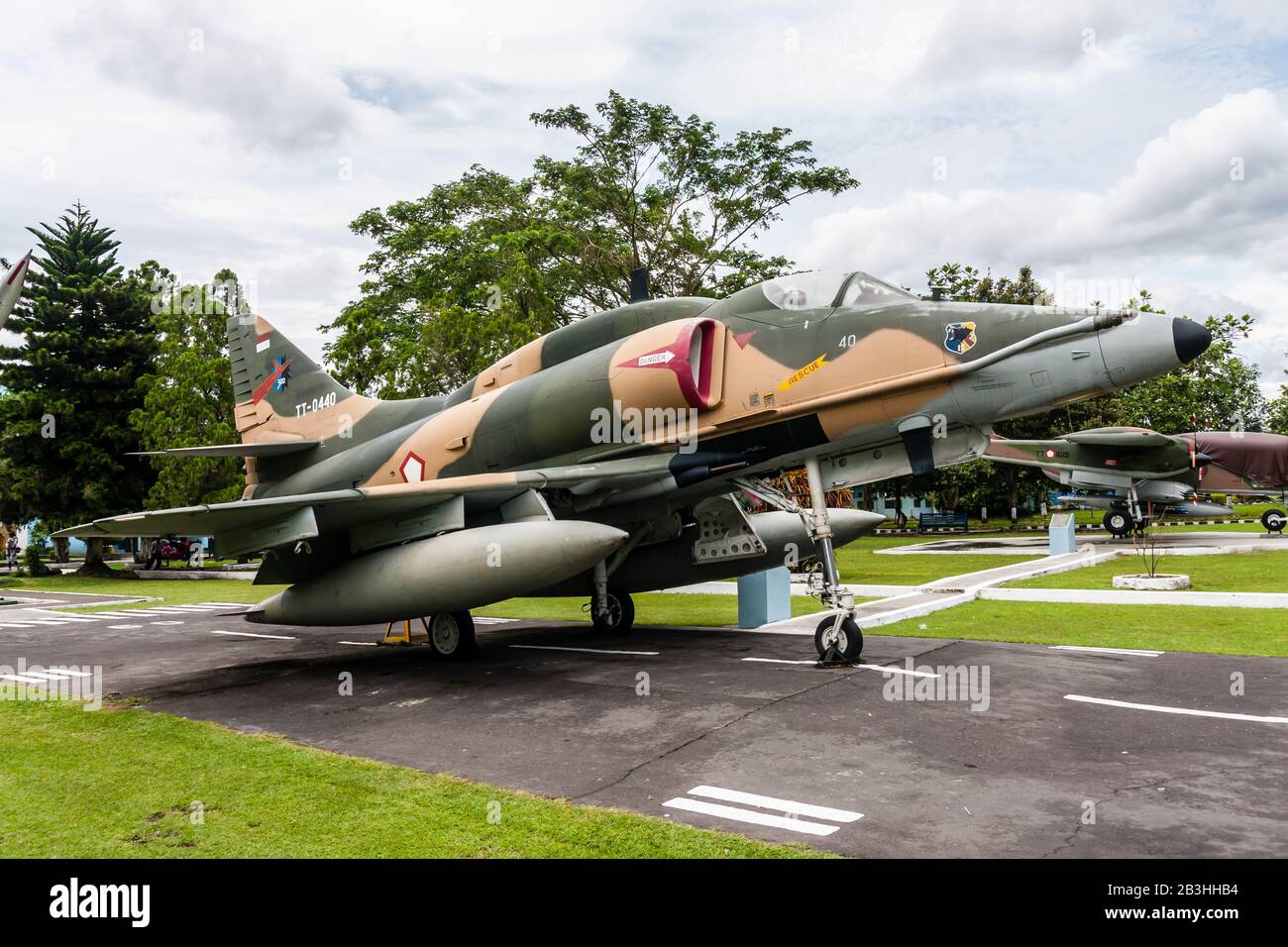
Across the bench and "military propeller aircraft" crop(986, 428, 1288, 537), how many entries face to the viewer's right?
1

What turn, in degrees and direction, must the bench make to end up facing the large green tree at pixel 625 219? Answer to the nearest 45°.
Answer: approximately 45° to its right

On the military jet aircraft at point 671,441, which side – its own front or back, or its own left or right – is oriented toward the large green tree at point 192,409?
back

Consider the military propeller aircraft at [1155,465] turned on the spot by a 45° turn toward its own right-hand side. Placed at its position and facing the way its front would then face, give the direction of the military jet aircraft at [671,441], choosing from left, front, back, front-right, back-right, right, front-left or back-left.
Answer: front-right

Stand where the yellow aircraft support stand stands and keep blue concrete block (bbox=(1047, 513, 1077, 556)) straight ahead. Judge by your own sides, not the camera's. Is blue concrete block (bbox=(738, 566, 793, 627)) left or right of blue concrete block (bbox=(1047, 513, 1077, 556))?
right

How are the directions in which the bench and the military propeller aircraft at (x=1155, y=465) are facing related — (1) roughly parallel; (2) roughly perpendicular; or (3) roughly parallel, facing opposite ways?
roughly perpendicular

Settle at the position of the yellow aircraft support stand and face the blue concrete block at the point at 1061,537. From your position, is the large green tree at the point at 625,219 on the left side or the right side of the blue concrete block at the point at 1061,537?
left

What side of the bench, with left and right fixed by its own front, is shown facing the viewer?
front

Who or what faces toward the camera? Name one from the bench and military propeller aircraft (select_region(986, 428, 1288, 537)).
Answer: the bench

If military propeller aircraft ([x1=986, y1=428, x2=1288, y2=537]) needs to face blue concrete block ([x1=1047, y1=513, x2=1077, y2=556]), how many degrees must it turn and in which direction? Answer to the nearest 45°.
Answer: approximately 90° to its right

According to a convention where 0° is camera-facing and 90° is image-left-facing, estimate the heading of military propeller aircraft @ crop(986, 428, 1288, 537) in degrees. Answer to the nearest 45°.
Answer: approximately 270°

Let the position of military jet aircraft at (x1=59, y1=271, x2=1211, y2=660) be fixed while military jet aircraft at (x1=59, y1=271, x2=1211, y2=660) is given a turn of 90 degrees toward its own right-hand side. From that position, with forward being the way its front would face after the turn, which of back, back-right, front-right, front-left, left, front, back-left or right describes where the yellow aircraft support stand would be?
right

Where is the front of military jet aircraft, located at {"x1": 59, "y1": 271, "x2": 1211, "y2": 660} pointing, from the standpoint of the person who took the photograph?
facing the viewer and to the right of the viewer
